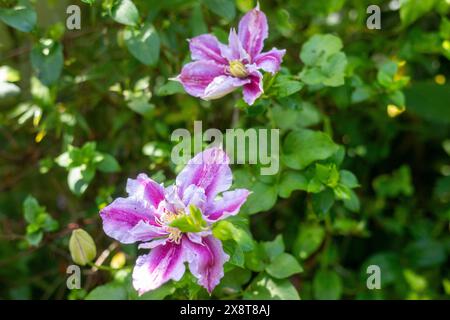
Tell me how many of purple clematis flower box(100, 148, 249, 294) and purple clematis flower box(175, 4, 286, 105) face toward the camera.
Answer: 2

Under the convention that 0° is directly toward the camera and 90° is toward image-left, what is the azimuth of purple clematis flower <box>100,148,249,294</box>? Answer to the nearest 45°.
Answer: approximately 0°

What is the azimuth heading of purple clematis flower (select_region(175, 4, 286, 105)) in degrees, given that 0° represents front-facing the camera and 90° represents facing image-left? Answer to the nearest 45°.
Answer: approximately 0°
